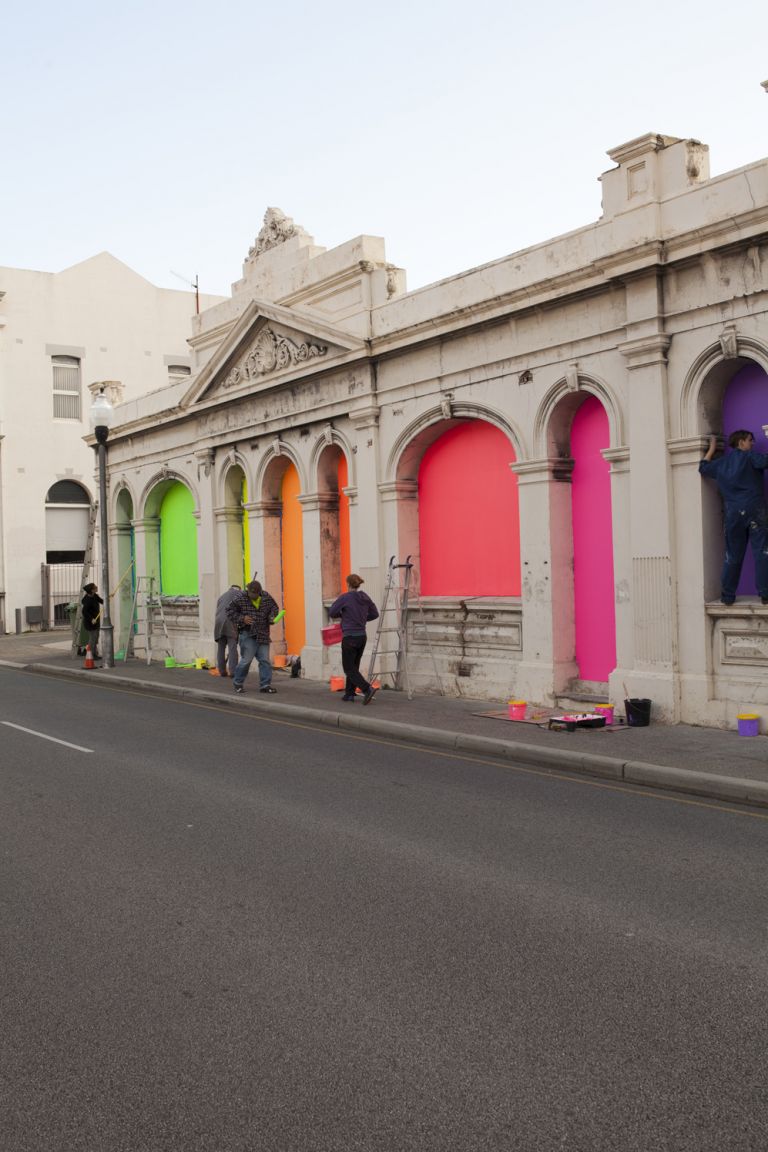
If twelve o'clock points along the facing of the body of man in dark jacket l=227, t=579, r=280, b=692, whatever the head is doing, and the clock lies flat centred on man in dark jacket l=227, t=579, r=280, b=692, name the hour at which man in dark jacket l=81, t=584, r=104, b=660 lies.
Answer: man in dark jacket l=81, t=584, r=104, b=660 is roughly at 5 o'clock from man in dark jacket l=227, t=579, r=280, b=692.

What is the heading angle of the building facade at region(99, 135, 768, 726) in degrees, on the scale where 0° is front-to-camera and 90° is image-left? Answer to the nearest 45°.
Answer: approximately 45°

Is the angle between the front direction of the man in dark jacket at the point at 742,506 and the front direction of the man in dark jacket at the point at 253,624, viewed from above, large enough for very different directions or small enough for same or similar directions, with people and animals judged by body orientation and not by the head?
very different directions

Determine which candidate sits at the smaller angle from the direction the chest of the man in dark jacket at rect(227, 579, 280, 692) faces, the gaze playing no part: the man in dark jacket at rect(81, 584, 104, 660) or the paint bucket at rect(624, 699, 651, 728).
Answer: the paint bucket

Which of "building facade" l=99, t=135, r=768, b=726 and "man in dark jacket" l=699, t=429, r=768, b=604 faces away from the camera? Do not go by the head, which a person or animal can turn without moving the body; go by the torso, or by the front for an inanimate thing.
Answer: the man in dark jacket

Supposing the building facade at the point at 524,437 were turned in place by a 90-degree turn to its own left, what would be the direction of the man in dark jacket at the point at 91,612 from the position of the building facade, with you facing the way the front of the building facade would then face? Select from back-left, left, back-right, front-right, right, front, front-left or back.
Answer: back

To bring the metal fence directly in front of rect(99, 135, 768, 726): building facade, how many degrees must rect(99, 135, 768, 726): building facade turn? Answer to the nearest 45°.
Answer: approximately 90° to its right

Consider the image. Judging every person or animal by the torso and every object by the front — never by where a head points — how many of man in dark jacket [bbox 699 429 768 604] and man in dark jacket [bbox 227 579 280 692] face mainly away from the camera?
1

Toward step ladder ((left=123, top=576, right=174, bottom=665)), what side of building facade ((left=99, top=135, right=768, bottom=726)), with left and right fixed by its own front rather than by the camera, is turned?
right

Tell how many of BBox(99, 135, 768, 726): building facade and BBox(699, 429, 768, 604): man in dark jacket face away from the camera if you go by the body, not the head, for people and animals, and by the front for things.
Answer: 1

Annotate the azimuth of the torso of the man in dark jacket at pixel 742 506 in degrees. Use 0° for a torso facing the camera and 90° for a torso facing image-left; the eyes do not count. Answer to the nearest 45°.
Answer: approximately 180°

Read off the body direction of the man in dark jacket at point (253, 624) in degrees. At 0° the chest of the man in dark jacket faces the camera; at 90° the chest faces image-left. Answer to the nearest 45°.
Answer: approximately 0°
